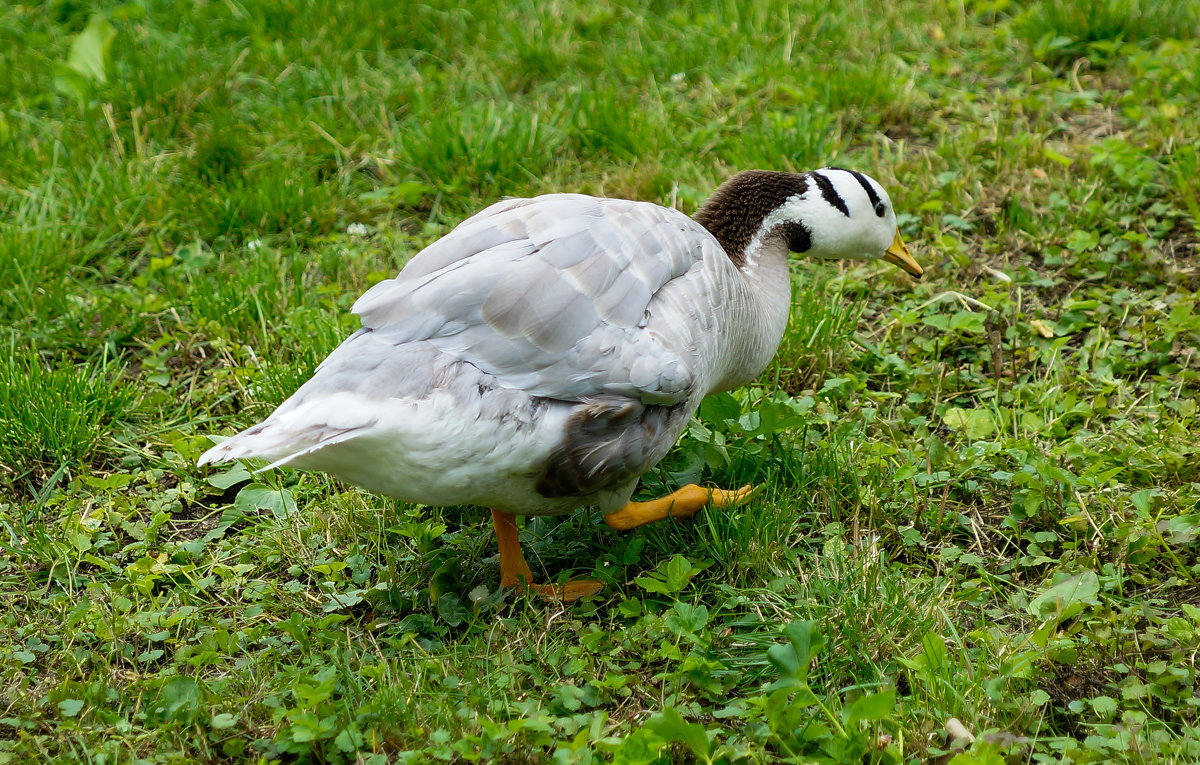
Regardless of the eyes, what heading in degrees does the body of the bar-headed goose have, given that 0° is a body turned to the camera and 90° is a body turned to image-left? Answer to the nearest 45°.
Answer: approximately 270°
